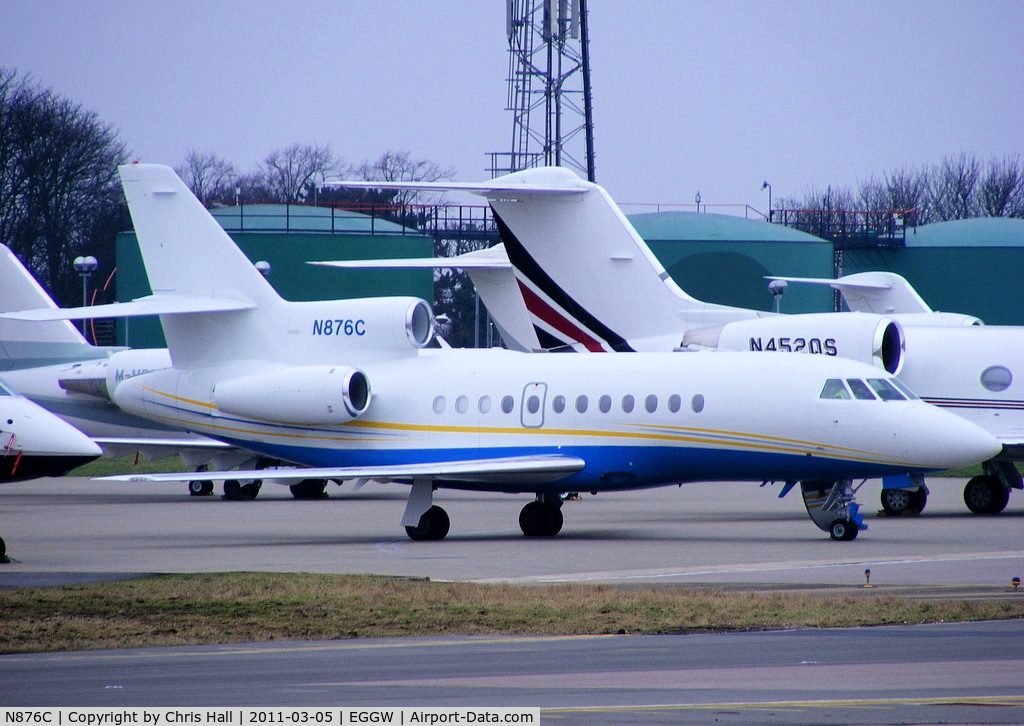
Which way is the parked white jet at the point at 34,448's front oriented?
to the viewer's right

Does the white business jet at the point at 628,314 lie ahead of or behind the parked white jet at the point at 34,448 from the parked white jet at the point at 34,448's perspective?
ahead

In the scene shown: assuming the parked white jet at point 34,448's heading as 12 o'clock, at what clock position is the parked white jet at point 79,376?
the parked white jet at point 79,376 is roughly at 9 o'clock from the parked white jet at point 34,448.

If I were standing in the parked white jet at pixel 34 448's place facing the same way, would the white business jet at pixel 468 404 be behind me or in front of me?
in front

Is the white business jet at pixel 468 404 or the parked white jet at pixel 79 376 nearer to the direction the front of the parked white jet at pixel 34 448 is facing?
the white business jet

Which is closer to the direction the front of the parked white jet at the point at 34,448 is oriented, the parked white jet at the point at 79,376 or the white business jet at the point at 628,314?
the white business jet
